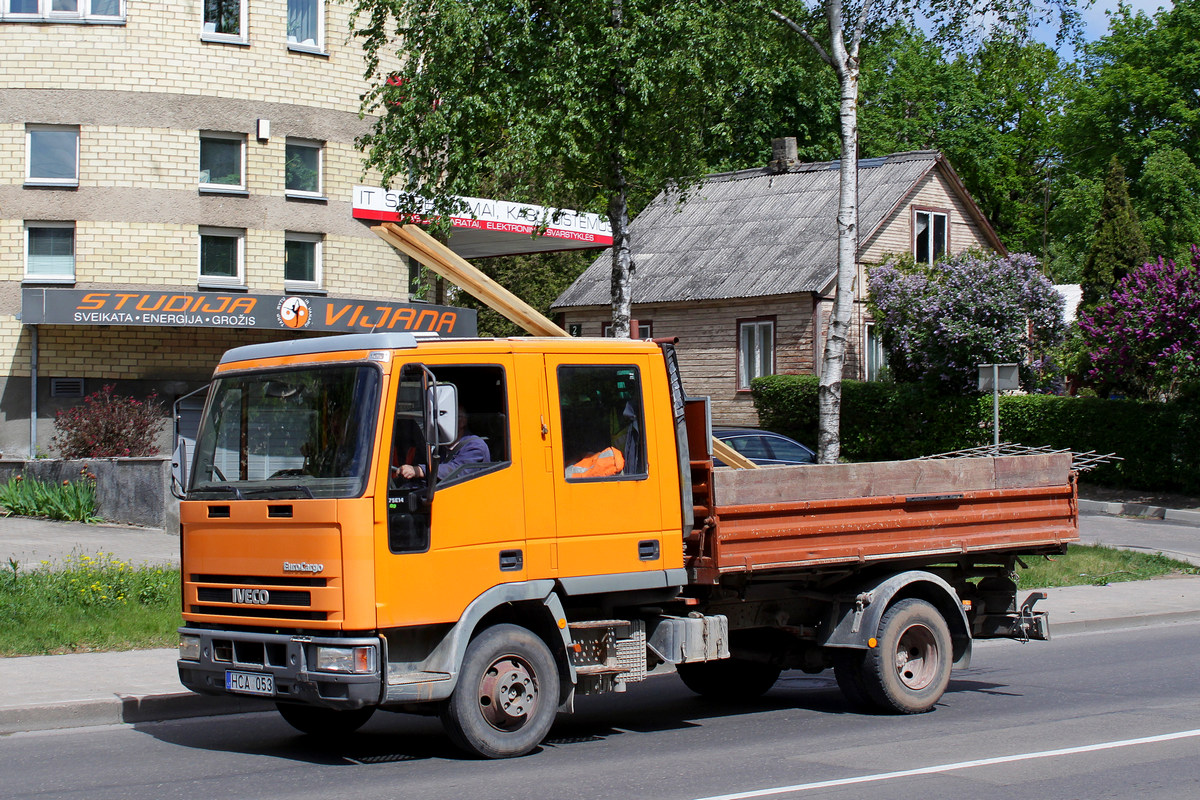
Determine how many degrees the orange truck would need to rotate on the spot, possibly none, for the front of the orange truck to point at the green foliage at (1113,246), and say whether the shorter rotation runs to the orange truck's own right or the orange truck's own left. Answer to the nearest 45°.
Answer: approximately 180°

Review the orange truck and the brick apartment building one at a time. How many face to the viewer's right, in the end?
0

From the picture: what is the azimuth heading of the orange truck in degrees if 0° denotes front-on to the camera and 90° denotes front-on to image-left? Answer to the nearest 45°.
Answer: approximately 45°

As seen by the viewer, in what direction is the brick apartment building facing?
toward the camera

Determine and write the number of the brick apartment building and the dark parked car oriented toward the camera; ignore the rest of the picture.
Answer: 1

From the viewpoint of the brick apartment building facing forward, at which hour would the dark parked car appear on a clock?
The dark parked car is roughly at 10 o'clock from the brick apartment building.

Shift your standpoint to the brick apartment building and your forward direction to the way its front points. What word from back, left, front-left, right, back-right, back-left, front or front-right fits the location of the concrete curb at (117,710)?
front

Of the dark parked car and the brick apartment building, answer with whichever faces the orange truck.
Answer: the brick apartment building

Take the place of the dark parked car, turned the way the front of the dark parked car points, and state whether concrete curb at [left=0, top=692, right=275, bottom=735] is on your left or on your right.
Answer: on your right

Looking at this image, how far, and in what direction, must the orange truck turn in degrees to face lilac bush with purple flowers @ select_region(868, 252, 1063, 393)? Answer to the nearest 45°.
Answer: approximately 135° to its right

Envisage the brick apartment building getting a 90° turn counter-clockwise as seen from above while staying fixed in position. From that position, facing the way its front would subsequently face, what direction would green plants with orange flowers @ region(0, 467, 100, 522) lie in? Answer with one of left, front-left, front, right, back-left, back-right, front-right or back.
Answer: right

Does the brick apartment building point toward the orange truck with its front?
yes

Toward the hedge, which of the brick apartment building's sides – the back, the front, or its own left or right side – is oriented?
left
